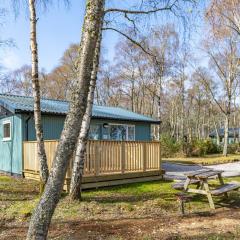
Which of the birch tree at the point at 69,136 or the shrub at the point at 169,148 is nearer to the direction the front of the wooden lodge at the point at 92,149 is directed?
the birch tree

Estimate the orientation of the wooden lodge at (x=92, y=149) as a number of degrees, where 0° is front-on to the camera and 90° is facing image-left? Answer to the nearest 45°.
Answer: approximately 315°

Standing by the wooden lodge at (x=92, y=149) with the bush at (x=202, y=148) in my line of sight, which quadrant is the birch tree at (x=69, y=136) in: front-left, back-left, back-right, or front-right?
back-right

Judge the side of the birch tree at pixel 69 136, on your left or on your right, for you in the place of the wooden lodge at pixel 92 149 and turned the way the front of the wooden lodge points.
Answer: on your right

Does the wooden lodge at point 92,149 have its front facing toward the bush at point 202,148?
no

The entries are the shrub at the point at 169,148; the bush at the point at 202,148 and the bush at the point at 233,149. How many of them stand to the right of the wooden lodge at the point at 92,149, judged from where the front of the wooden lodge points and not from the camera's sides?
0

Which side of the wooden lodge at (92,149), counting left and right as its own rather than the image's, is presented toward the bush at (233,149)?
left

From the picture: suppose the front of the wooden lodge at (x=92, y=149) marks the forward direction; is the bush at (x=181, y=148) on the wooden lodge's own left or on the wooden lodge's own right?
on the wooden lodge's own left
